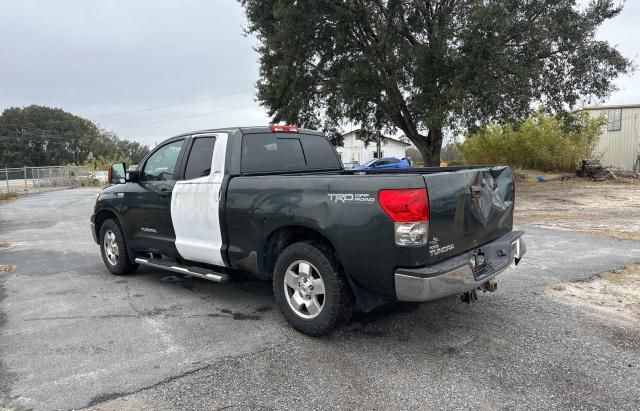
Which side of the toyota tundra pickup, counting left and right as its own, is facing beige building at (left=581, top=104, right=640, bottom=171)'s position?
right

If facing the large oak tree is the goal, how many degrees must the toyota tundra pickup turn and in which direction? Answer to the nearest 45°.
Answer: approximately 45° to its right

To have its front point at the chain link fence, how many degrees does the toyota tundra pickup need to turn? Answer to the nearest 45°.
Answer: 0° — it already faces it

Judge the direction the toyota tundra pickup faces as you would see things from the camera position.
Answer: facing away from the viewer and to the left of the viewer

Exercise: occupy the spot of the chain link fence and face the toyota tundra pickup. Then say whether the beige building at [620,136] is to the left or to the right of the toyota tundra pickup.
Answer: left
